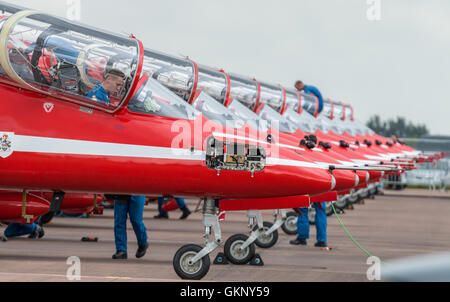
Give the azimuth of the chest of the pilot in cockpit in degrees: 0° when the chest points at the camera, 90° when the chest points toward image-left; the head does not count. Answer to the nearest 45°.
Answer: approximately 270°

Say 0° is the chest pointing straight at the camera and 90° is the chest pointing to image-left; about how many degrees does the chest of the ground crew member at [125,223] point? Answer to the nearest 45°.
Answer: approximately 45°

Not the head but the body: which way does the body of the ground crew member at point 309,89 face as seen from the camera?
to the viewer's left

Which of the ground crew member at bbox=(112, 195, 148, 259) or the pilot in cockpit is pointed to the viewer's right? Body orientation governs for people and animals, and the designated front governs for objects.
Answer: the pilot in cockpit

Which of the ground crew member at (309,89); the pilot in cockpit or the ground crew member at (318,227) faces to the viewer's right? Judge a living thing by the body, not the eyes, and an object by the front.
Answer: the pilot in cockpit
